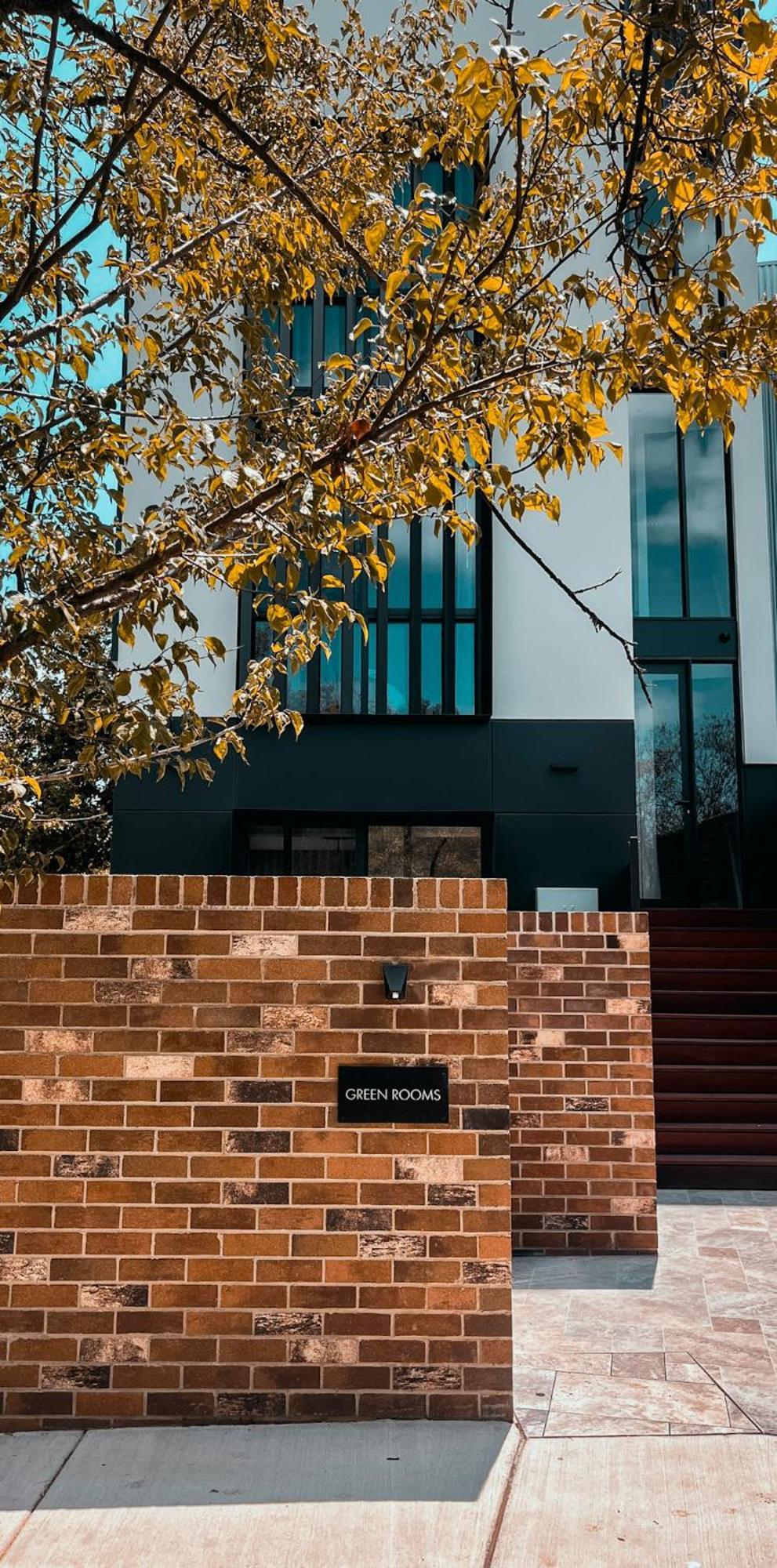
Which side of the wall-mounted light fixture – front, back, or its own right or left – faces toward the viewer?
front
